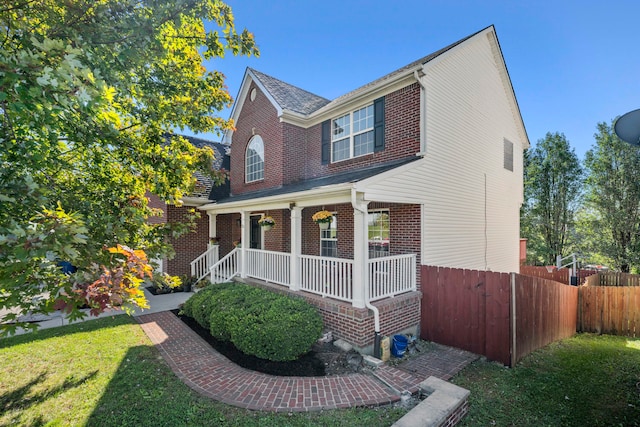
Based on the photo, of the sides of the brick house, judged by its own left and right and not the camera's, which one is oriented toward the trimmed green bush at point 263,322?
front

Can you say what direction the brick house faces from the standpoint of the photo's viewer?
facing the viewer and to the left of the viewer

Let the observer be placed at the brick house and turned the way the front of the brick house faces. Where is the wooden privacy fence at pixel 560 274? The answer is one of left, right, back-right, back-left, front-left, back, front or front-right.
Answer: back

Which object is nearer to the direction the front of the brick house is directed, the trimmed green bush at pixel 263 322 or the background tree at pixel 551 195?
the trimmed green bush

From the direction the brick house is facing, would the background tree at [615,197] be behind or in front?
behind

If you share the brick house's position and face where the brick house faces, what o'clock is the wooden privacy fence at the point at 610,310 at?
The wooden privacy fence is roughly at 7 o'clock from the brick house.

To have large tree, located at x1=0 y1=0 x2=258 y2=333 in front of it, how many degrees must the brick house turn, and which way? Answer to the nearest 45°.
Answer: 0° — it already faces it

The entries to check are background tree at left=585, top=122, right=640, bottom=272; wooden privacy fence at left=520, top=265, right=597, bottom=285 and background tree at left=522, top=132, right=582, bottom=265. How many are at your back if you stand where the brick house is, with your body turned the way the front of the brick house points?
3

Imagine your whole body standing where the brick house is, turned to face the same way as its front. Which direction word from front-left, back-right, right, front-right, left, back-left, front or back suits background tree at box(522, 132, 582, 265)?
back

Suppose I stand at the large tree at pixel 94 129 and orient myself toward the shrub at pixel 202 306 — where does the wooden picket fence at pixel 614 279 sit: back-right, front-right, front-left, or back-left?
front-right

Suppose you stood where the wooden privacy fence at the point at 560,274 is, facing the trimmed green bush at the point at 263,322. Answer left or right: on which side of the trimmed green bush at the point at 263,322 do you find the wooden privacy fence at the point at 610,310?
left
